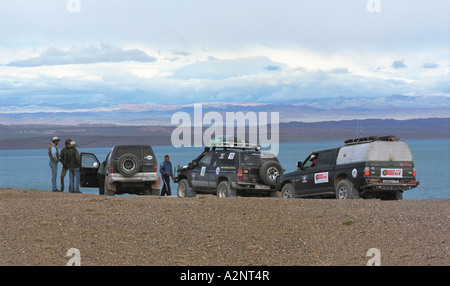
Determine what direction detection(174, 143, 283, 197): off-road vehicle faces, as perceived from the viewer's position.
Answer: facing away from the viewer and to the left of the viewer

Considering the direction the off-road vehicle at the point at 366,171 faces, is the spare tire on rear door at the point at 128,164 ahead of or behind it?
ahead

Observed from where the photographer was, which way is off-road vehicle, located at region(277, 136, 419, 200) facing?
facing away from the viewer and to the left of the viewer

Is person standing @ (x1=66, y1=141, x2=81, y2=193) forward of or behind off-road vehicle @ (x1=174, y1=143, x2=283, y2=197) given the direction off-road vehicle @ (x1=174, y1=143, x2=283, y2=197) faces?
forward

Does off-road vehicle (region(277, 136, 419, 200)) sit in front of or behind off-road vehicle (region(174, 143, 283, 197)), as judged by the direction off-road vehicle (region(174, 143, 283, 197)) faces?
behind

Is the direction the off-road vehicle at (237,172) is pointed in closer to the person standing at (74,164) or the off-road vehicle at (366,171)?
the person standing

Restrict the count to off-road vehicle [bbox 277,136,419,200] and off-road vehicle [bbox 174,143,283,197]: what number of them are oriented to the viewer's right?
0

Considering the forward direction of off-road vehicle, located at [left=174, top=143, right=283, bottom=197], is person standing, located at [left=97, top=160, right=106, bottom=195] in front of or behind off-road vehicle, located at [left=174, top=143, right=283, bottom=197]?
in front

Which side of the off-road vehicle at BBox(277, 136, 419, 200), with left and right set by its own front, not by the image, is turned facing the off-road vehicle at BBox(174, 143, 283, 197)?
front
